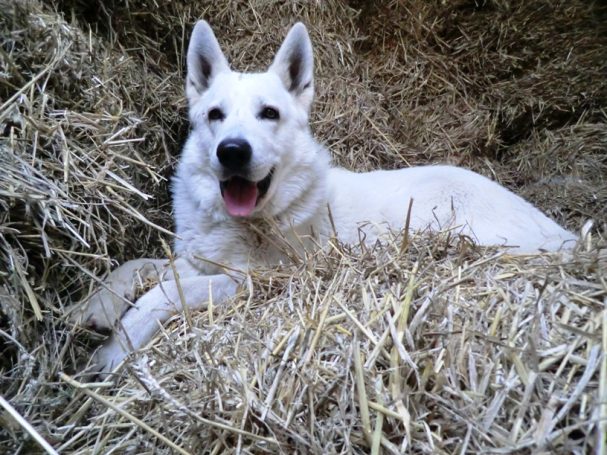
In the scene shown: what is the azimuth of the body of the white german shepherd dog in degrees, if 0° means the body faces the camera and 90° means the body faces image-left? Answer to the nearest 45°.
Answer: approximately 45°
